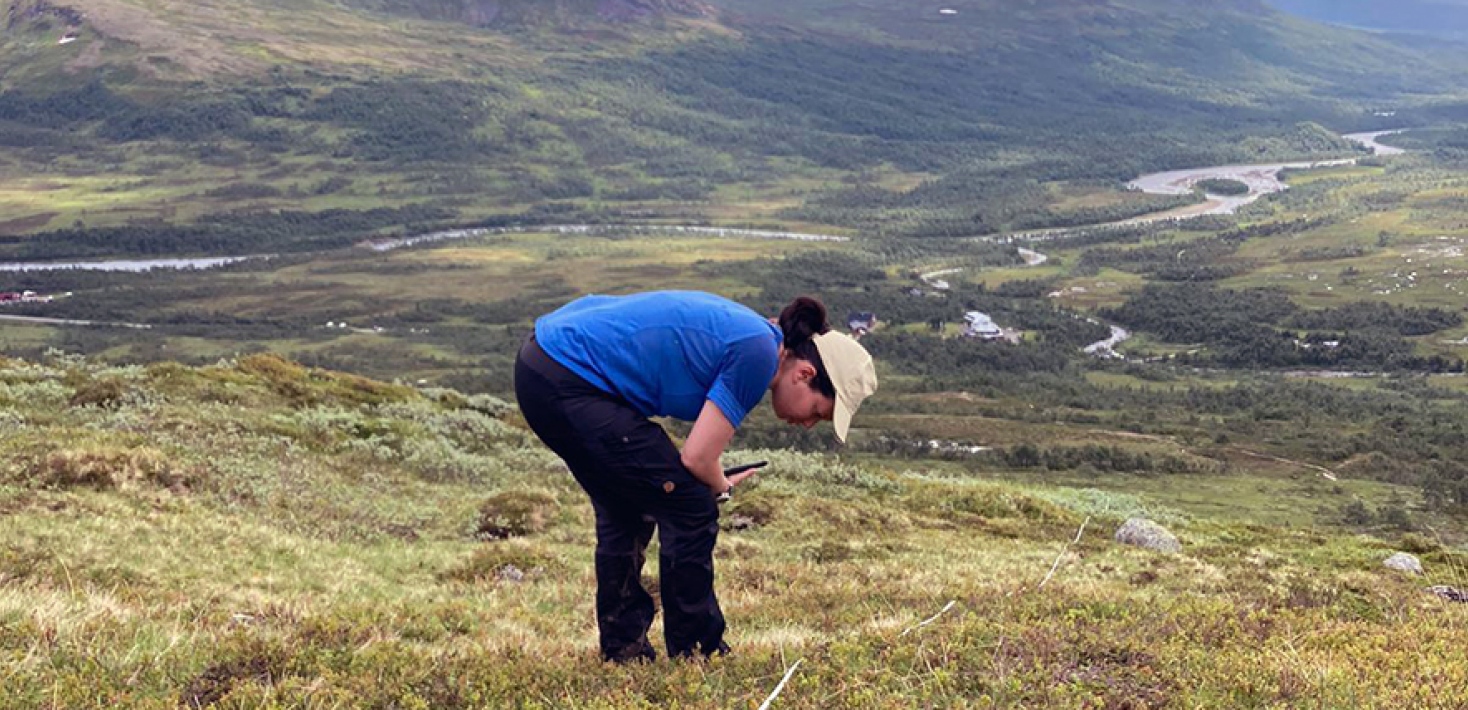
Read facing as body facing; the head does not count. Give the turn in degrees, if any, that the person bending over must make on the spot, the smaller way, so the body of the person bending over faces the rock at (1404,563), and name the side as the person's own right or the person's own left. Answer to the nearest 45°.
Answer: approximately 45° to the person's own left

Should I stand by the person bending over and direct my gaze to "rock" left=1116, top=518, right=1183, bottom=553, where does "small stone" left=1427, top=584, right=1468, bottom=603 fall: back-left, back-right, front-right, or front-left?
front-right

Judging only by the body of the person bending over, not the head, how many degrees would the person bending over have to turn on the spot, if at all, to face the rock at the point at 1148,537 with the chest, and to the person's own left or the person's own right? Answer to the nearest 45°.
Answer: approximately 45° to the person's own left

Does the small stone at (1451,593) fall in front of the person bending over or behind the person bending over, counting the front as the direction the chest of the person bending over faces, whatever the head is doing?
in front

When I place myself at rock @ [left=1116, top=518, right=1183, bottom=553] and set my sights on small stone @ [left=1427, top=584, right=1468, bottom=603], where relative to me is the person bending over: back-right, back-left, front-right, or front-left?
front-right

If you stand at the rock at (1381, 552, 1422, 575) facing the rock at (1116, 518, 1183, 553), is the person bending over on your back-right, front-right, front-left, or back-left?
front-left

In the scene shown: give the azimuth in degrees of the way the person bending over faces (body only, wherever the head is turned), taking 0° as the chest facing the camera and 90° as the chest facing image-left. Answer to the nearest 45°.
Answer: approximately 270°
